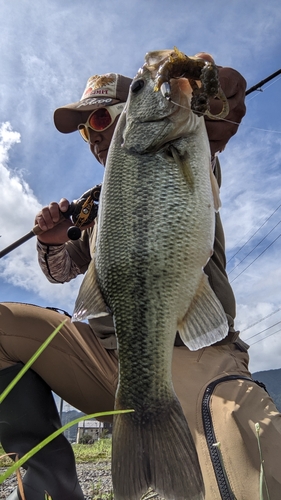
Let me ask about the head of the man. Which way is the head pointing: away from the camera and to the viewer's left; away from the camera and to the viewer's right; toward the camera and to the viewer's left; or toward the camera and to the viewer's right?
toward the camera and to the viewer's left

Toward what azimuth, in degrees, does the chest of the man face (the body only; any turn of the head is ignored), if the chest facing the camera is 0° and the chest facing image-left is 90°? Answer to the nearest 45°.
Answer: approximately 45°
